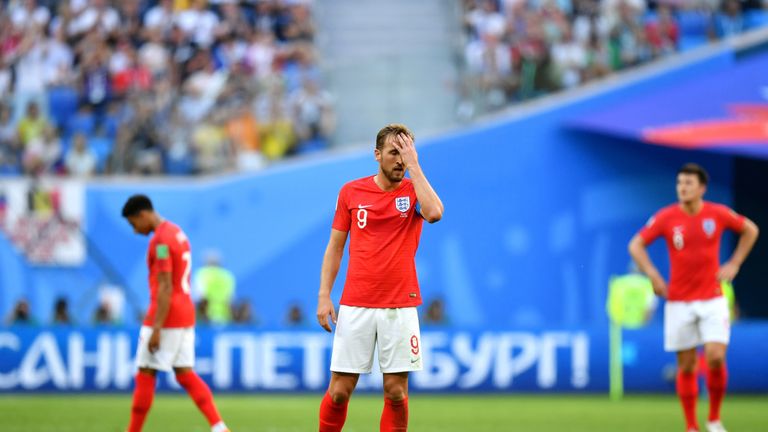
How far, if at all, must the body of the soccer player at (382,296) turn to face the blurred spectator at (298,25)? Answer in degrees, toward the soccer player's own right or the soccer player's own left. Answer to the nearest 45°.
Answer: approximately 180°

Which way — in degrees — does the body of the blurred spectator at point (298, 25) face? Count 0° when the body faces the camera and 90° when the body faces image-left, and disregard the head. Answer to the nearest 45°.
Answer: approximately 0°

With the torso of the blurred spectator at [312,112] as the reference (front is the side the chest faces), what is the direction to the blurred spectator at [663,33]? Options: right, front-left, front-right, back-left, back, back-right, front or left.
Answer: left

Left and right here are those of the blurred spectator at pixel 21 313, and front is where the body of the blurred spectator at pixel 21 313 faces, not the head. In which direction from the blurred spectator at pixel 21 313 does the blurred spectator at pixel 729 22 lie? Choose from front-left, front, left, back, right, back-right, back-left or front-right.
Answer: left
